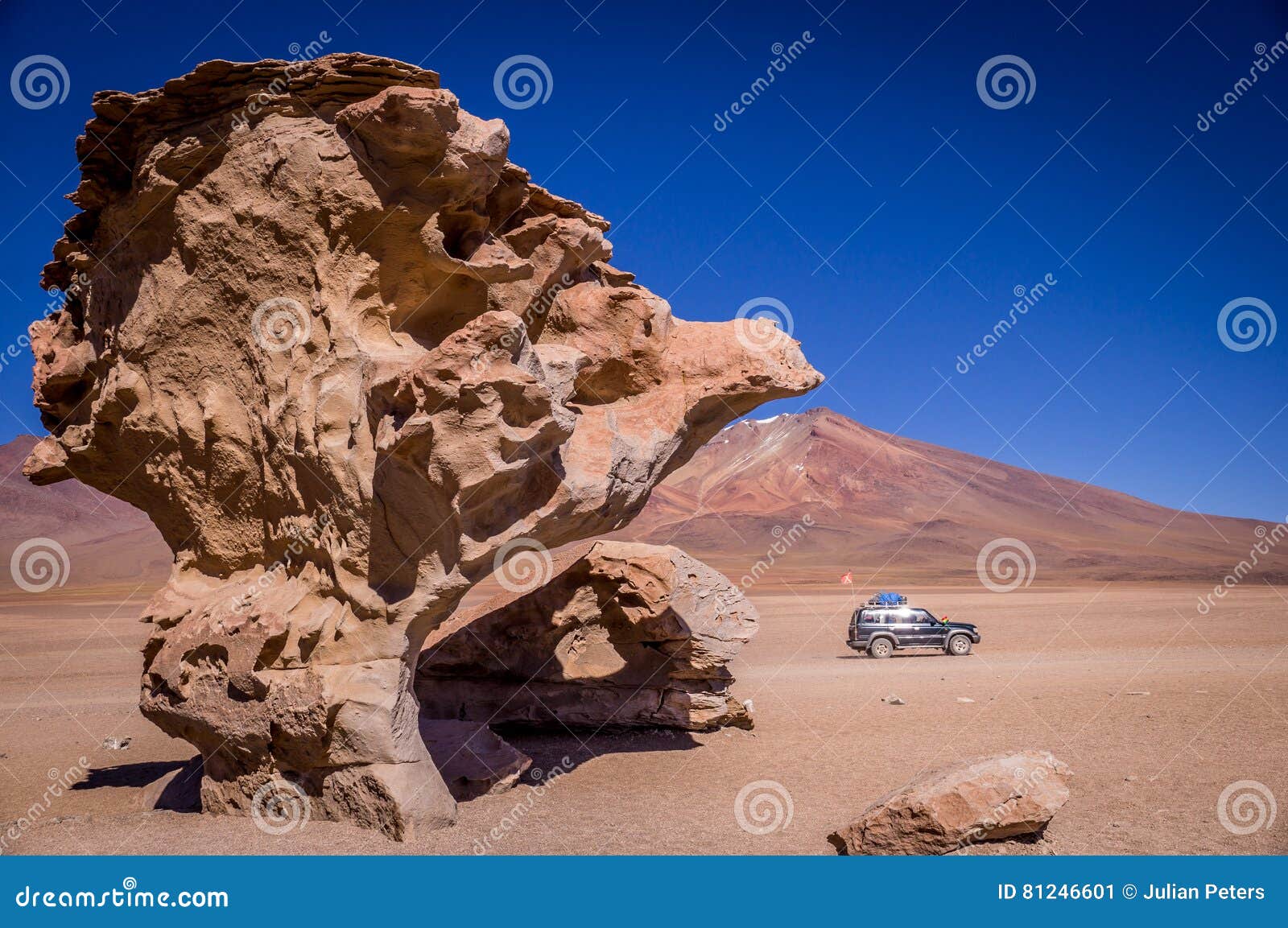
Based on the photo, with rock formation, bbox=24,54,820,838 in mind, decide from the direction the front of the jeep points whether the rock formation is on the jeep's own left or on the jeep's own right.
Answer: on the jeep's own right

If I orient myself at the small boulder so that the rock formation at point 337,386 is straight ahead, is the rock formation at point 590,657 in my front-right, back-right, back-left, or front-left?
front-right

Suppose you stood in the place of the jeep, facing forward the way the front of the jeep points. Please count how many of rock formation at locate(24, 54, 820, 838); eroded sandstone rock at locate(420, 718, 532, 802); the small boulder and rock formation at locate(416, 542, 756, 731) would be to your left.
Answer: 0

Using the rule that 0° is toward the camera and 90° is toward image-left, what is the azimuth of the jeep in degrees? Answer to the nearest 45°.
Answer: approximately 270°

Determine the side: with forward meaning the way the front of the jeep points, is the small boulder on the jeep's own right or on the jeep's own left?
on the jeep's own right

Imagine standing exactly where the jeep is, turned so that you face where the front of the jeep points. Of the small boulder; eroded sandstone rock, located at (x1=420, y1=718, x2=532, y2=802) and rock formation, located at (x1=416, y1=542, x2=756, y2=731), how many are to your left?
0

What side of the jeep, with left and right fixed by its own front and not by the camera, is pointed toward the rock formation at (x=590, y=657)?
right

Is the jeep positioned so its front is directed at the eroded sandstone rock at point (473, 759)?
no
